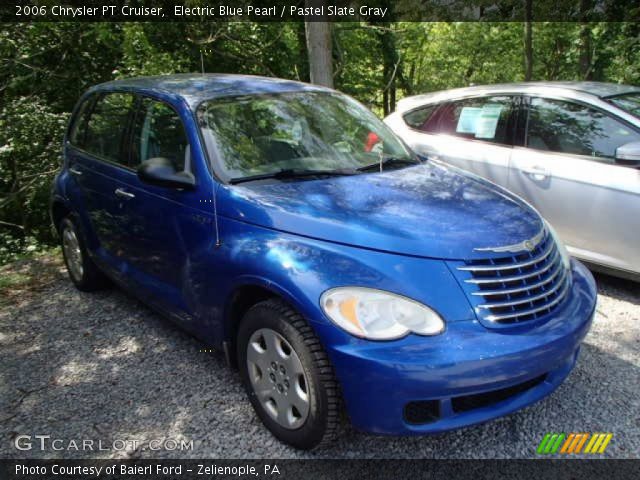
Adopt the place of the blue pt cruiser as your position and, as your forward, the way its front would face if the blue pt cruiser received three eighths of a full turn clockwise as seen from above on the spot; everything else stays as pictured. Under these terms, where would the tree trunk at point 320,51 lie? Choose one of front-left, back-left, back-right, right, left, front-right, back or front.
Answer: right

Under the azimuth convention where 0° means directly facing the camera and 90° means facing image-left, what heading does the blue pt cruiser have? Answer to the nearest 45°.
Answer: approximately 315°

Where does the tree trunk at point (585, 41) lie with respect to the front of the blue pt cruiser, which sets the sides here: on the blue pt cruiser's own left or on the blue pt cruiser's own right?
on the blue pt cruiser's own left

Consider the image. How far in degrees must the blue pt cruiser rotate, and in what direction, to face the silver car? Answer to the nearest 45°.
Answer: approximately 90° to its left
